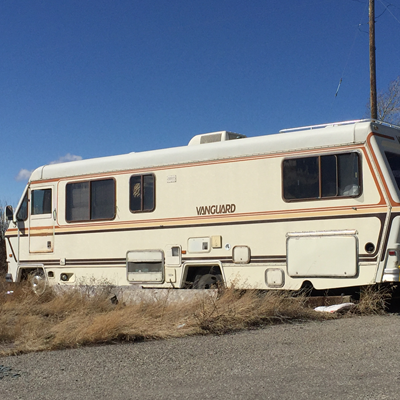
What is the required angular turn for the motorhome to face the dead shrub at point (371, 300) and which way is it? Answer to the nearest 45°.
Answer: approximately 180°

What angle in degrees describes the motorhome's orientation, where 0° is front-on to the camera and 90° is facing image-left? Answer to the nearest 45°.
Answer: approximately 135°

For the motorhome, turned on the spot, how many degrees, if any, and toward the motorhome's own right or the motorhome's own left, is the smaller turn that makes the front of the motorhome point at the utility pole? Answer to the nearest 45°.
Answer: approximately 90° to the motorhome's own right

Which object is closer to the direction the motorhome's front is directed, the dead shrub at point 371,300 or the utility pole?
the utility pole
